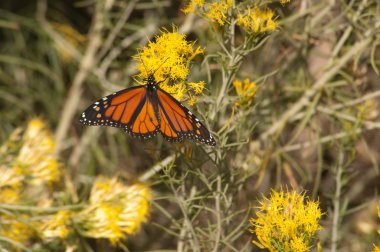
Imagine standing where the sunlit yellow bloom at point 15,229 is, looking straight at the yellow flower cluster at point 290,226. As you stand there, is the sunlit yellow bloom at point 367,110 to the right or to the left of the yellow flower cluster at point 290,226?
left

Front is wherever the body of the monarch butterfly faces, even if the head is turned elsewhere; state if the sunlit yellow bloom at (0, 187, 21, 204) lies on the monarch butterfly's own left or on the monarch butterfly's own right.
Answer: on the monarch butterfly's own left

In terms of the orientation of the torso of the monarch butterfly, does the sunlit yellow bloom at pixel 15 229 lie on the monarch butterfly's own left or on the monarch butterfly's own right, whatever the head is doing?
on the monarch butterfly's own left

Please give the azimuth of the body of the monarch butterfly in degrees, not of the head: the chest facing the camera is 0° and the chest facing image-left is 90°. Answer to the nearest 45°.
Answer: approximately 180°

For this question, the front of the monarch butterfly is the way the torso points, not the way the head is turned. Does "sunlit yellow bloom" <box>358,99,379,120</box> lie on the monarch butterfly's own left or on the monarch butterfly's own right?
on the monarch butterfly's own right
